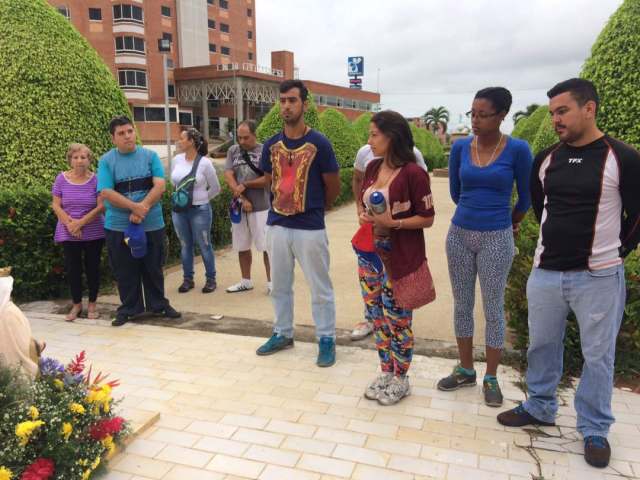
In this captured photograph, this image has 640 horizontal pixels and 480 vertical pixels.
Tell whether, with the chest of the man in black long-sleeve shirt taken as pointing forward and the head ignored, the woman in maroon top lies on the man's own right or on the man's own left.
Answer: on the man's own right

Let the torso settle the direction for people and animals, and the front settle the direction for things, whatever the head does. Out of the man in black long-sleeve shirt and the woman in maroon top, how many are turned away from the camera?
0

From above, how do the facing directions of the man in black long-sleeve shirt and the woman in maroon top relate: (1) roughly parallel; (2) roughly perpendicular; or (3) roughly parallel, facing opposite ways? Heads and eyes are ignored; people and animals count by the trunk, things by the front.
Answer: roughly parallel

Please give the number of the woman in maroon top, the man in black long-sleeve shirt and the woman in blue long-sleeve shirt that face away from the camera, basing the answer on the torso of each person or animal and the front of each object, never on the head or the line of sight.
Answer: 0

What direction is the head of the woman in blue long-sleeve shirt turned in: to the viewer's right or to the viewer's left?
to the viewer's left

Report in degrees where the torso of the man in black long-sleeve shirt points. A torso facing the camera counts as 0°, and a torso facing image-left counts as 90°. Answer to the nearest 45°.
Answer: approximately 45°

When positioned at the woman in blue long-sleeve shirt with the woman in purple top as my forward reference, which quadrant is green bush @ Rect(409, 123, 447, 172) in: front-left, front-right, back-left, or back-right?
front-right

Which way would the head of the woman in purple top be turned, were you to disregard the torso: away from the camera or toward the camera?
toward the camera

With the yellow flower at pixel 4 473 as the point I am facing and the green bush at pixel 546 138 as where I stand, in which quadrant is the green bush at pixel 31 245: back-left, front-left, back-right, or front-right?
front-right

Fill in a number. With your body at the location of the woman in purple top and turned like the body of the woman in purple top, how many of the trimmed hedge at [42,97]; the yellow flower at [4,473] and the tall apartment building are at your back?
2

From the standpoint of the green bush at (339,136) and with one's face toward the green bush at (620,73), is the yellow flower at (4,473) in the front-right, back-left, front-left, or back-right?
front-right

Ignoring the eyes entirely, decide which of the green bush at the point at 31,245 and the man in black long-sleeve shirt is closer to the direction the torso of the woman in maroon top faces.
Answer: the green bush

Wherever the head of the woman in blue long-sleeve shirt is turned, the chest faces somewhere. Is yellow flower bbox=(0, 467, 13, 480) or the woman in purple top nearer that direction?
the yellow flower

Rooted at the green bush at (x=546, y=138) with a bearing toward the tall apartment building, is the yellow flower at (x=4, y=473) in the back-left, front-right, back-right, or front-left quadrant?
back-left

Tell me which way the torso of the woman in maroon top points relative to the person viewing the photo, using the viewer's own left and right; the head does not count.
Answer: facing the viewer and to the left of the viewer

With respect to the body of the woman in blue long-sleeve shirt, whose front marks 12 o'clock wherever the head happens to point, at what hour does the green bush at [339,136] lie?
The green bush is roughly at 4 o'clock from the woman in blue long-sleeve shirt.

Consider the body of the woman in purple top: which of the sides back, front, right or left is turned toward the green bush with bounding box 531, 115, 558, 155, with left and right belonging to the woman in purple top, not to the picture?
left

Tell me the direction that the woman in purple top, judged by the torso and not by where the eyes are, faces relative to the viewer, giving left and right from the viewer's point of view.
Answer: facing the viewer

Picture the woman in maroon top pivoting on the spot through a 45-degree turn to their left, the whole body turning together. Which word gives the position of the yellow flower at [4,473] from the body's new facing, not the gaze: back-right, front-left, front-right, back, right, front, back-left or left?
front-right
